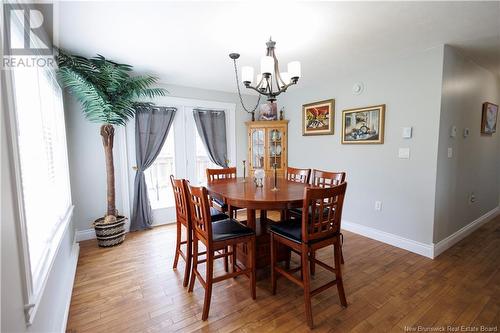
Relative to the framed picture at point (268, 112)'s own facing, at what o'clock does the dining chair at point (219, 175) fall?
The dining chair is roughly at 1 o'clock from the framed picture.

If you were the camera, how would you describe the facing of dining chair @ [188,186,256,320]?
facing away from the viewer and to the right of the viewer

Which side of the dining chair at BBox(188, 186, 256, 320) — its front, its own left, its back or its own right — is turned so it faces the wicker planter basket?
left

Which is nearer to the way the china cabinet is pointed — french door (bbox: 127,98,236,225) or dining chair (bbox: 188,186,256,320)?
the dining chair

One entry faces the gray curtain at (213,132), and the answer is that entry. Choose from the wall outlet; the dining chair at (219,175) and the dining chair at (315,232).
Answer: the dining chair at (315,232)

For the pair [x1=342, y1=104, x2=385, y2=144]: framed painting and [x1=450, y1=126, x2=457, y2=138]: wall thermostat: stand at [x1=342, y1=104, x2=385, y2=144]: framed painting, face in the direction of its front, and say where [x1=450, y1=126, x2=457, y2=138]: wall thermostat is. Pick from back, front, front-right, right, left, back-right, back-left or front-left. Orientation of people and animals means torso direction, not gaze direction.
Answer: back-left

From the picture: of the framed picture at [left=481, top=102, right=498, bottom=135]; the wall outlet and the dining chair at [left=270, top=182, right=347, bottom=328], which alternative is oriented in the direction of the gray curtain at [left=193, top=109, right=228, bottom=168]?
the dining chair

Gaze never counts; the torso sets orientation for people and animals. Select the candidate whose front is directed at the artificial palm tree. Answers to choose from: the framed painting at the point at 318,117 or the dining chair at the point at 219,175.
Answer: the framed painting

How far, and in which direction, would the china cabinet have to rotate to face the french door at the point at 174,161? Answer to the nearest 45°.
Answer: approximately 45° to its right

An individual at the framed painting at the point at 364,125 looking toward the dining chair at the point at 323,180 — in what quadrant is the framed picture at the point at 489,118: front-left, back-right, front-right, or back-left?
back-left

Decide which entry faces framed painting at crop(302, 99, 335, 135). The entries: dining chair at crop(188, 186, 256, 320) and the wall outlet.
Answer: the dining chair
